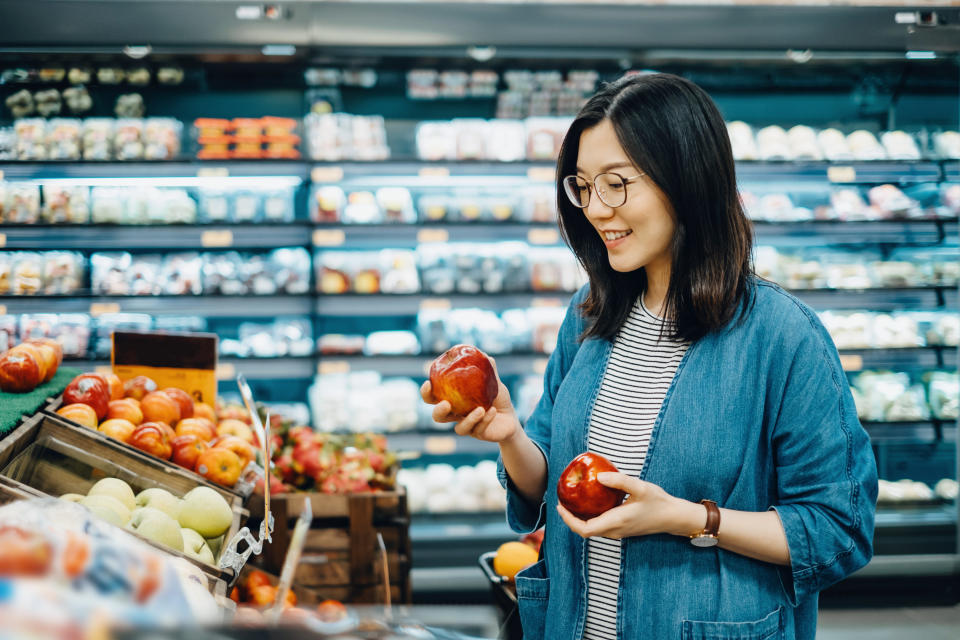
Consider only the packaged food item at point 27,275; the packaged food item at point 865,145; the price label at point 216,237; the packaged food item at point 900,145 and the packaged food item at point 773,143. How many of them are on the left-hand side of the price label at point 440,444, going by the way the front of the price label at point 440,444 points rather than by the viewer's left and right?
3

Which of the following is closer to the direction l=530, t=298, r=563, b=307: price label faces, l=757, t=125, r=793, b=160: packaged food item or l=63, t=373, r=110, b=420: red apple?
the red apple

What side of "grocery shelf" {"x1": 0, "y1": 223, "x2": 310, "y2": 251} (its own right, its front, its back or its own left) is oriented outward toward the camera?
front

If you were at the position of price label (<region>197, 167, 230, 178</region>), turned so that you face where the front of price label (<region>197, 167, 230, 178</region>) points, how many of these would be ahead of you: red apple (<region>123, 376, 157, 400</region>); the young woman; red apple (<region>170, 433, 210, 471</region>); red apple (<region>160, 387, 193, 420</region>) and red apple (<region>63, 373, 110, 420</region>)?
5

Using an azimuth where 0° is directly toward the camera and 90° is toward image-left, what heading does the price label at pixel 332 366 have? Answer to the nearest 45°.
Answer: approximately 0°

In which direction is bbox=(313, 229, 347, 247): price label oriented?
toward the camera

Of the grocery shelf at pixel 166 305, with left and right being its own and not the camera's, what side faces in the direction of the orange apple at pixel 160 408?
front

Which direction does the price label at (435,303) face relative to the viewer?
toward the camera

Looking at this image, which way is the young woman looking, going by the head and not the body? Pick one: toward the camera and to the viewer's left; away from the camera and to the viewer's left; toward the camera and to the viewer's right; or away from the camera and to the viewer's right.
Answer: toward the camera and to the viewer's left

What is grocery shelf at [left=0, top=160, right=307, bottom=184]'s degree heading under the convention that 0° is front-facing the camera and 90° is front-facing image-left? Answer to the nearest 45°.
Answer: approximately 0°
